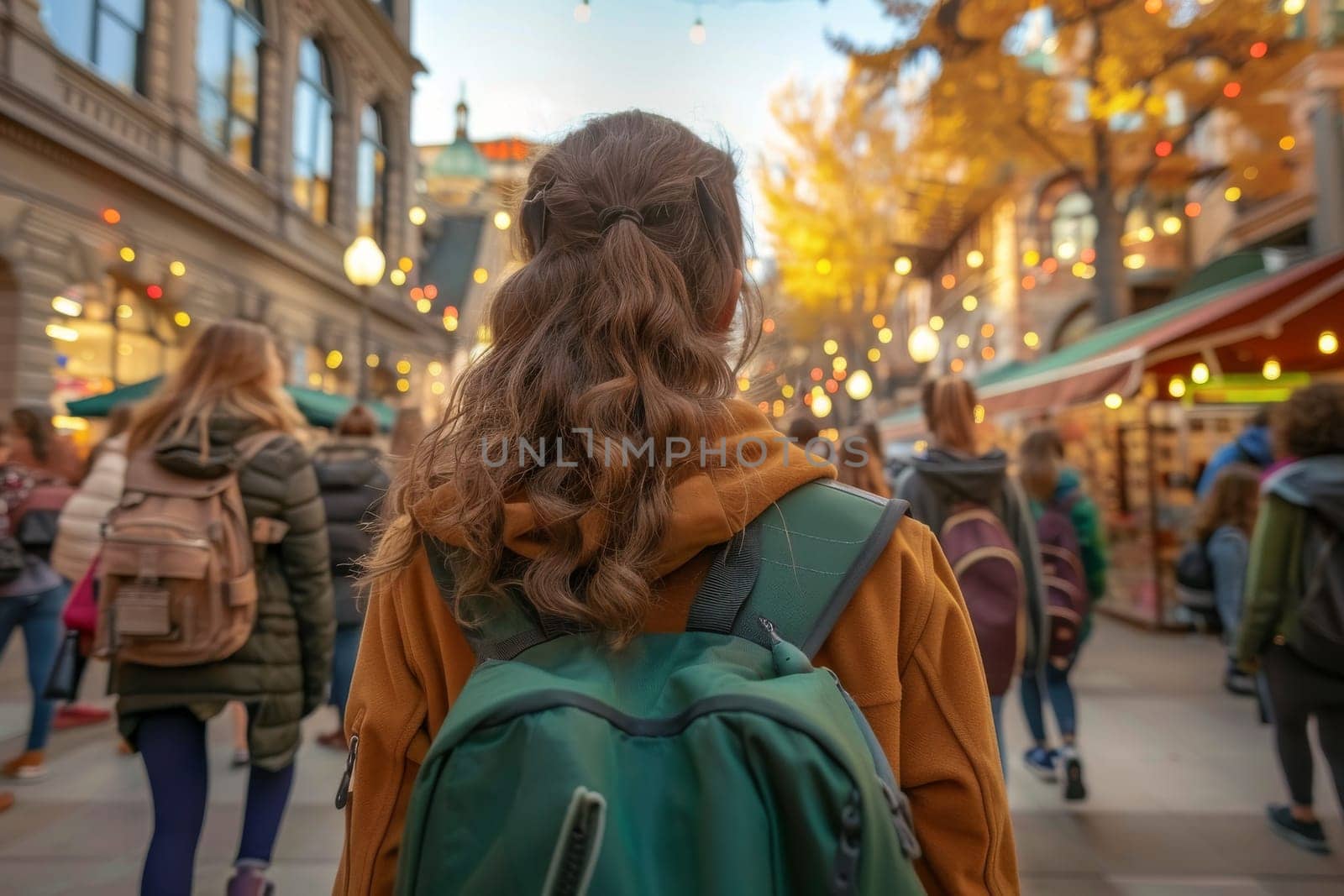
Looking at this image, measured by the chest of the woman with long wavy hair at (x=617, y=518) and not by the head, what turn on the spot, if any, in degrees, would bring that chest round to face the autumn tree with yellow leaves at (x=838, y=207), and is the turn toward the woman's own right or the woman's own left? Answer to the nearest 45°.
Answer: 0° — they already face it

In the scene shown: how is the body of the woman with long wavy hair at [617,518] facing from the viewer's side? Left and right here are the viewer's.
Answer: facing away from the viewer

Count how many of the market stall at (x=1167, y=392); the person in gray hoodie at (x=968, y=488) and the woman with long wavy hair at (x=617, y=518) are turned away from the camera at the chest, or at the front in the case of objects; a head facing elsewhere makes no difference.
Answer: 2

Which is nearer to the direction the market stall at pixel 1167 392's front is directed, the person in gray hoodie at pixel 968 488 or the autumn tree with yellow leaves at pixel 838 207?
the person in gray hoodie

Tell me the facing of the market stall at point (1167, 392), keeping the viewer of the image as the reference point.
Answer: facing the viewer and to the left of the viewer

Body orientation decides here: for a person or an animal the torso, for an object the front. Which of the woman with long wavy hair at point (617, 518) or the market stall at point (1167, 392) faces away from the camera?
the woman with long wavy hair

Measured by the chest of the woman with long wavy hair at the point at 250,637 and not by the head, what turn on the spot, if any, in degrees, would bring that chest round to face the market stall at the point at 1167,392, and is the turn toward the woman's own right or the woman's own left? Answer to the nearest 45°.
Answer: approximately 45° to the woman's own right

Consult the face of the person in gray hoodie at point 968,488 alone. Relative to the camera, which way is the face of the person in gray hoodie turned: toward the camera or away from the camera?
away from the camera

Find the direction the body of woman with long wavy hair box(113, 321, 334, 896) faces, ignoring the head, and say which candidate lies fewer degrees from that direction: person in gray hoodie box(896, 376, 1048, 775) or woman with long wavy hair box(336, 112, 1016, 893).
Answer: the person in gray hoodie

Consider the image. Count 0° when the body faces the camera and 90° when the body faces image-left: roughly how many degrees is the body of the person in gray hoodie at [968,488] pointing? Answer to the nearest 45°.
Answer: approximately 180°

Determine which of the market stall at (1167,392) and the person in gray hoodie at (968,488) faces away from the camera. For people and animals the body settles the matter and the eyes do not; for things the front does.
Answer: the person in gray hoodie

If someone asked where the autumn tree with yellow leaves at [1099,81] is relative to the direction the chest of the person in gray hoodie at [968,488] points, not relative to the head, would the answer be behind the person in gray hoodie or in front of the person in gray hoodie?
in front

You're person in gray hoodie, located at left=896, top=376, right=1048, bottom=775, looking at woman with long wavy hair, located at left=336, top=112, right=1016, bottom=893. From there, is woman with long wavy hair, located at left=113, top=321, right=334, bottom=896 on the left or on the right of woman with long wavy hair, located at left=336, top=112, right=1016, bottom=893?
right

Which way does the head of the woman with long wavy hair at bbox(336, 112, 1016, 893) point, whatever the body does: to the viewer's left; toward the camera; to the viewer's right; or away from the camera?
away from the camera
